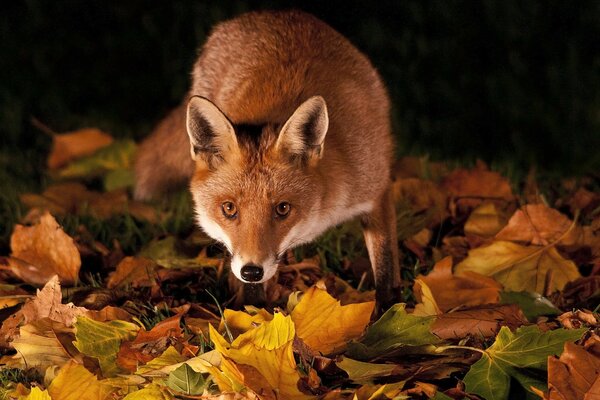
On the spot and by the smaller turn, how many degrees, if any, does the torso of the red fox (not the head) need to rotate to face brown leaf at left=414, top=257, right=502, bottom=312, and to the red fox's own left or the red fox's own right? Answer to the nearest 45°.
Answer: approximately 45° to the red fox's own left

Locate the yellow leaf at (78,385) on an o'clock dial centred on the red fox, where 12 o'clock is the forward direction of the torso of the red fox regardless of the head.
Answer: The yellow leaf is roughly at 1 o'clock from the red fox.

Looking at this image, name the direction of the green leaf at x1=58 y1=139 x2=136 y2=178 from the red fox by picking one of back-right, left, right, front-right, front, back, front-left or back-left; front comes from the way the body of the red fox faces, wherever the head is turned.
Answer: back-right

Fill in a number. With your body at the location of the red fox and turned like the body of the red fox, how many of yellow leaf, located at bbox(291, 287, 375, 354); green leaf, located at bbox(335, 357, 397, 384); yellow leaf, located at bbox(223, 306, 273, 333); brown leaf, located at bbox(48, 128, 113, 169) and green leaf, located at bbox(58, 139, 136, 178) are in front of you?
3

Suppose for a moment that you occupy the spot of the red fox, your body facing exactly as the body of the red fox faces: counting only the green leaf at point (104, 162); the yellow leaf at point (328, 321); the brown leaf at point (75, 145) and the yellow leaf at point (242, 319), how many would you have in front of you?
2

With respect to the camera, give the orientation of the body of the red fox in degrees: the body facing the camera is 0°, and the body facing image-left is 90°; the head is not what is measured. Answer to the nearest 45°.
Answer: approximately 0°

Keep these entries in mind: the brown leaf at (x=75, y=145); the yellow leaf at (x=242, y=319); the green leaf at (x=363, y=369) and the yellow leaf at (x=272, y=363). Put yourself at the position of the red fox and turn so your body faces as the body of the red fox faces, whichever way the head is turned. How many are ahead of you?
3

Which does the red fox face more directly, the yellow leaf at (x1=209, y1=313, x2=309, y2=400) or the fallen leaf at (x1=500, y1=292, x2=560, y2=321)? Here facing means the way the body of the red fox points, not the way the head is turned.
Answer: the yellow leaf

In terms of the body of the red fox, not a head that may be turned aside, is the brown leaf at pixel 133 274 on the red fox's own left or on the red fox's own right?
on the red fox's own right

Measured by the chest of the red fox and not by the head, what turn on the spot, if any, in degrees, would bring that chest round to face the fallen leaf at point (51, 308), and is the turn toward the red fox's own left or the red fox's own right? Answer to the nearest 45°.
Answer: approximately 45° to the red fox's own right
